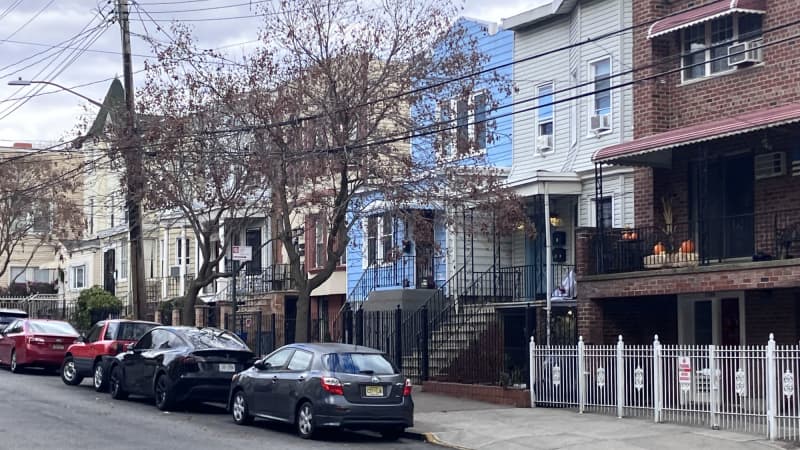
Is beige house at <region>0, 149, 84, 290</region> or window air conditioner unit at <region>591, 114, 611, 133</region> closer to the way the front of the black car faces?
the beige house

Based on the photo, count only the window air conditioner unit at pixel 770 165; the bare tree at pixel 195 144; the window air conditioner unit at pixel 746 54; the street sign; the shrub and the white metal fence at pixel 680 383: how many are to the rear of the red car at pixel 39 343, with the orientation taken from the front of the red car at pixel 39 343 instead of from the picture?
5

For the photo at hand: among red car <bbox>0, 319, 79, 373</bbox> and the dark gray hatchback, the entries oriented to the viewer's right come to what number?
0

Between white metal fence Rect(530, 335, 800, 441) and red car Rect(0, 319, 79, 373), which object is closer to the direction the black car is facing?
the red car

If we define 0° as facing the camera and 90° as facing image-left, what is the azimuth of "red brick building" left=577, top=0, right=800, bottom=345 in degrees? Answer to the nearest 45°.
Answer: approximately 45°

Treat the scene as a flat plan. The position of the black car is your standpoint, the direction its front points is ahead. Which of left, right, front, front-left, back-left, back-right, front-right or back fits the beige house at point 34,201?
front-right

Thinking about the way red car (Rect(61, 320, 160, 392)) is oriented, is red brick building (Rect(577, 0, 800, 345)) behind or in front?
behind

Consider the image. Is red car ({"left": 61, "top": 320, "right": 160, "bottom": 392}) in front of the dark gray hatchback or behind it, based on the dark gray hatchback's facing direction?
in front

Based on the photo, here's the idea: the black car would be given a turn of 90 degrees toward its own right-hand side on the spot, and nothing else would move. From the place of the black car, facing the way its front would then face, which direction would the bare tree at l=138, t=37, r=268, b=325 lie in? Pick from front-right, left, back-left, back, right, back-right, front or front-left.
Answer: front-left

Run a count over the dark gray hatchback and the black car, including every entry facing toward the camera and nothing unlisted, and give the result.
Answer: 0

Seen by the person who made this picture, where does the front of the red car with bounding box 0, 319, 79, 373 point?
facing away from the viewer and to the left of the viewer

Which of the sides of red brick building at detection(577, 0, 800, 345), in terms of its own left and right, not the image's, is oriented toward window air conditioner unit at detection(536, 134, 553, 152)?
right

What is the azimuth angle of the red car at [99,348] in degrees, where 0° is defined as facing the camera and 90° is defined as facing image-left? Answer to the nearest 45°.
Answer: approximately 135°

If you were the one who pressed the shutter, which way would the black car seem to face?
facing away from the viewer and to the left of the viewer

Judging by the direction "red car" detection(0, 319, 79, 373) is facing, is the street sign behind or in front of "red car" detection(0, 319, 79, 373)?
behind

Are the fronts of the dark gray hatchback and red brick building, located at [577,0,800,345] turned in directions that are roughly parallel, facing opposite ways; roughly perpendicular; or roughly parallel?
roughly perpendicular

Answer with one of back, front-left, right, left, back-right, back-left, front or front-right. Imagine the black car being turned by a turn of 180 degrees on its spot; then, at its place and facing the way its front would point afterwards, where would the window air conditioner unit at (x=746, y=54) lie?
front-left

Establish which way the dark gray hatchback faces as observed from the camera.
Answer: facing away from the viewer and to the left of the viewer
